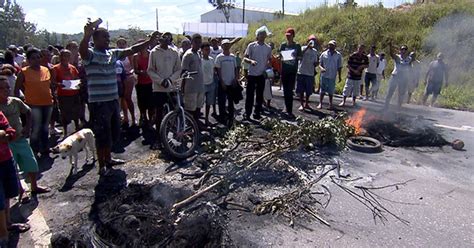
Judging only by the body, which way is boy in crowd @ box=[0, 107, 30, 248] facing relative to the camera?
to the viewer's right

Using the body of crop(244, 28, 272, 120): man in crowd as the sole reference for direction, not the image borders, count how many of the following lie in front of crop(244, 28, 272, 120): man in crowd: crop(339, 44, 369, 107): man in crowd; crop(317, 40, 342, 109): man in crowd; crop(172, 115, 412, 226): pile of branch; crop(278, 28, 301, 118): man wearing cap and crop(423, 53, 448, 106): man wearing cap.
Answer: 1

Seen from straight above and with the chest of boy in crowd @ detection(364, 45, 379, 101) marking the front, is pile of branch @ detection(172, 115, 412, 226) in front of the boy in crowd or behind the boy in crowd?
in front

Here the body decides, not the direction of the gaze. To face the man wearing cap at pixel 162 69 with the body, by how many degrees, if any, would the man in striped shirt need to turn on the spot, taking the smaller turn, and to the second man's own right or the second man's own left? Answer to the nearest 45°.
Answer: approximately 90° to the second man's own left

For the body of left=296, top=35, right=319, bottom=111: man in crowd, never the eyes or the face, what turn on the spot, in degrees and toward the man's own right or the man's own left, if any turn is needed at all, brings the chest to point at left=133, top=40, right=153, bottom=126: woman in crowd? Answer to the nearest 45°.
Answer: approximately 45° to the man's own right

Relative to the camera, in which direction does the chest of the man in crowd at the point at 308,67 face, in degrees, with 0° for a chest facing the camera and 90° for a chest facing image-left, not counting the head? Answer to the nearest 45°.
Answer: approximately 0°

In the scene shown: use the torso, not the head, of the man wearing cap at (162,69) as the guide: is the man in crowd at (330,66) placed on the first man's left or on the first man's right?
on the first man's left

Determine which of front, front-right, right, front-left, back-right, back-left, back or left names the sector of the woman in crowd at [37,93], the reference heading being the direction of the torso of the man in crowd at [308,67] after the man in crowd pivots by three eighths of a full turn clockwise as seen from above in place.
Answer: left

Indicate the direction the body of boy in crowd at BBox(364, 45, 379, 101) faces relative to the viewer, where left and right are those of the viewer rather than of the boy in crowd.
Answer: facing the viewer and to the left of the viewer
